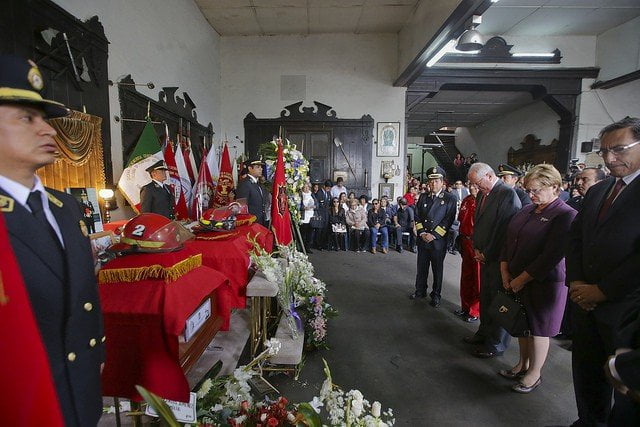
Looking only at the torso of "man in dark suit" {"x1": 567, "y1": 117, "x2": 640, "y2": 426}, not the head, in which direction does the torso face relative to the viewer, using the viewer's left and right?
facing the viewer and to the left of the viewer

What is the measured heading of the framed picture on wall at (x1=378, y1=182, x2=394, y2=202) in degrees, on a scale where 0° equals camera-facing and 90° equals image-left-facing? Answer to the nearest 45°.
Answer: approximately 0°

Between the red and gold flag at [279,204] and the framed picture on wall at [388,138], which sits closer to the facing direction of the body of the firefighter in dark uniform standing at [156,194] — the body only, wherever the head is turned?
the red and gold flag

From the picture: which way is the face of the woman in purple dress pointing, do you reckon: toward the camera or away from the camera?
toward the camera

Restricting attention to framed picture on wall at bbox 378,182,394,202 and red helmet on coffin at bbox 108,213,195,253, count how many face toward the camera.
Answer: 1

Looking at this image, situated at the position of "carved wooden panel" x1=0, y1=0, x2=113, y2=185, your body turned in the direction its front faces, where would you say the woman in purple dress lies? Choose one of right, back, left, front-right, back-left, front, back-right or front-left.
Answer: front

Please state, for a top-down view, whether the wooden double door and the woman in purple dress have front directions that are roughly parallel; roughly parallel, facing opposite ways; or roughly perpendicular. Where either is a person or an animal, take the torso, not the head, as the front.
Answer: roughly perpendicular

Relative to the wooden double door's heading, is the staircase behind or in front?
behind

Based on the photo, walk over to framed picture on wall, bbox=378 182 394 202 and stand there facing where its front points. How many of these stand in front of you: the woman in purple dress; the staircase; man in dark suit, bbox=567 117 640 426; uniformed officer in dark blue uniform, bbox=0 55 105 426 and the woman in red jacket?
4

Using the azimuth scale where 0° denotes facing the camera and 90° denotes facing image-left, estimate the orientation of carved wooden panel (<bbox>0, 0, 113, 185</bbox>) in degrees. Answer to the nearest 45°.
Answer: approximately 315°

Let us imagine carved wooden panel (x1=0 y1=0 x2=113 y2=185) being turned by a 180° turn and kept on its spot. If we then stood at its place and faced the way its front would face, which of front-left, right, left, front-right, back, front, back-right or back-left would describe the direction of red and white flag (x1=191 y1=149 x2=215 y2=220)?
right

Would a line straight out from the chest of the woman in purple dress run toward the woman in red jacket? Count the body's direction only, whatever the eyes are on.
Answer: no
